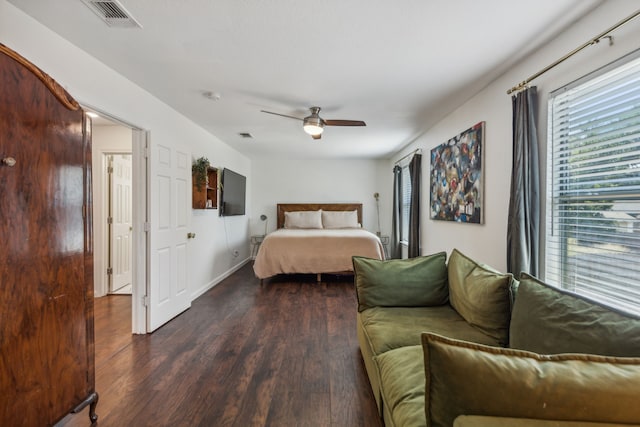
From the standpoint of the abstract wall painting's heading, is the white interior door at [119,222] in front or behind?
in front

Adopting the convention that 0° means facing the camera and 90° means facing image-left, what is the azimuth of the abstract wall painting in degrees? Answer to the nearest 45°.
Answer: approximately 45°

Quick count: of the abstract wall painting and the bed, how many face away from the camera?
0

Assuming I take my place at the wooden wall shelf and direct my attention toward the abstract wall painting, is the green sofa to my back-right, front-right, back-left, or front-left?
front-right

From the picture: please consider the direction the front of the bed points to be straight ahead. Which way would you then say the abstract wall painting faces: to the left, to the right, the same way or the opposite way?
to the right

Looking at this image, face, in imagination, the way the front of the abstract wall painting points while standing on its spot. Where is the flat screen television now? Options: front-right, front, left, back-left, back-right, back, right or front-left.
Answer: front-right

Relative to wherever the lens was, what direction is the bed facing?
facing the viewer

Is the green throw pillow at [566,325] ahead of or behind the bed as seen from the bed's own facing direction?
ahead

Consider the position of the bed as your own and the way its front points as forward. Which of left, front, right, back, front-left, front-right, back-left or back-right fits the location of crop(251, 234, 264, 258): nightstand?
back-right

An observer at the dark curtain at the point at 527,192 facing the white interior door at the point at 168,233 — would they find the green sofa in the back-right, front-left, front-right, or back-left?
front-left

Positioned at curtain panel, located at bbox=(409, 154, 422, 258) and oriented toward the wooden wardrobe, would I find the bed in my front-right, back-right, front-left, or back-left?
front-right

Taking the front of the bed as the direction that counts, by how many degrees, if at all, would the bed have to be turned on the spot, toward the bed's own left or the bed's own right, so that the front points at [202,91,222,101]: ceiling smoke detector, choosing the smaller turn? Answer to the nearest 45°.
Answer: approximately 45° to the bed's own right

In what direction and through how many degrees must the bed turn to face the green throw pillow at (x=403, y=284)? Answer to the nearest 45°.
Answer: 0° — it already faces it

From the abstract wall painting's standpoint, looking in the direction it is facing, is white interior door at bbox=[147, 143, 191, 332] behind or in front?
in front

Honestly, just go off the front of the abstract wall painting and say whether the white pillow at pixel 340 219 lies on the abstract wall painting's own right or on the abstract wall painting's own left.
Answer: on the abstract wall painting's own right

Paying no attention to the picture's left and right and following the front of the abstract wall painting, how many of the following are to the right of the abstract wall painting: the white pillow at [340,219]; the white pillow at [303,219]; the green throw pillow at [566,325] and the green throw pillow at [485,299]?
2

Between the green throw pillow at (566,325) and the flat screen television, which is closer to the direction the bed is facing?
the green throw pillow
